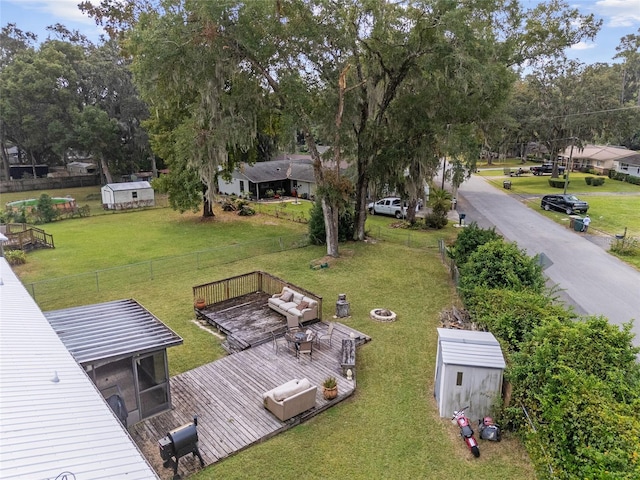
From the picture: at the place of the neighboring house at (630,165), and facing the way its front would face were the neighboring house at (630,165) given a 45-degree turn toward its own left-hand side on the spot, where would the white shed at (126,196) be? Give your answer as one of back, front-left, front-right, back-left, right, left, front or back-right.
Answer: front-right

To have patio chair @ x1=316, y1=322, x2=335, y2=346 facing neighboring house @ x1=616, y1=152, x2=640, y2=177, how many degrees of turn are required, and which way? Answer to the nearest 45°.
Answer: approximately 135° to its right

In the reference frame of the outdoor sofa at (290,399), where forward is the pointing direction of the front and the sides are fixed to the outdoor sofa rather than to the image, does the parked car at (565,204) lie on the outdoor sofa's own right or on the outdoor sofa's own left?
on the outdoor sofa's own right

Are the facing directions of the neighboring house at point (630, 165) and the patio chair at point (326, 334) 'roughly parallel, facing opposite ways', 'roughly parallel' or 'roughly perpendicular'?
roughly parallel

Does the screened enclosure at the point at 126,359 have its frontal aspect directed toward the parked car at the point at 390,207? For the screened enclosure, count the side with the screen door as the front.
no

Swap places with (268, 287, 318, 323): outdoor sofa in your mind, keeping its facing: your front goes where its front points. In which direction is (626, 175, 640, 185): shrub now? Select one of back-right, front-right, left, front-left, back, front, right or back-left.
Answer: back

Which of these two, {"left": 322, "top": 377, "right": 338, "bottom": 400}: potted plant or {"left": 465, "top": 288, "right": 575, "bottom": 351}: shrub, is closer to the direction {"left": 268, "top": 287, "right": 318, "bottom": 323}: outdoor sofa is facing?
the potted plant

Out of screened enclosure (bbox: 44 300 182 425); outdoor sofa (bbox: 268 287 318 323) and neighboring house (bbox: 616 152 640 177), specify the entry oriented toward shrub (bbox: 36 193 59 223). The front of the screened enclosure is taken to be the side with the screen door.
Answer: the neighboring house

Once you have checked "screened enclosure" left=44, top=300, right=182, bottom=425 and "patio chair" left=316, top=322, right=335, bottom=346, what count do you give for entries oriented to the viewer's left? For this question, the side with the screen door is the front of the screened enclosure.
1

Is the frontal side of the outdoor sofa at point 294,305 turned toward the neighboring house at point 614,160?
no

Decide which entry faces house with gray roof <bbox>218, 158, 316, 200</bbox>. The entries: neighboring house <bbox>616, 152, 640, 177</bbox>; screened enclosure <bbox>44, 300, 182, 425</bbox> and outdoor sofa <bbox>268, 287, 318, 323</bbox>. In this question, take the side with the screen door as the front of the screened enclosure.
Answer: the neighboring house

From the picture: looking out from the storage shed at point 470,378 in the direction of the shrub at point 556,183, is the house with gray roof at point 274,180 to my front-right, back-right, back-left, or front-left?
front-left

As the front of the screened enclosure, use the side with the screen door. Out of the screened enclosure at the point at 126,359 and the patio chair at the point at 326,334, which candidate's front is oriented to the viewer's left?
the patio chair

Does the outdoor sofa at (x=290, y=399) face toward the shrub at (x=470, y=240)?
no

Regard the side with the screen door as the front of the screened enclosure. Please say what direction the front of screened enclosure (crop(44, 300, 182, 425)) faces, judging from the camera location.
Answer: facing the viewer and to the right of the viewer

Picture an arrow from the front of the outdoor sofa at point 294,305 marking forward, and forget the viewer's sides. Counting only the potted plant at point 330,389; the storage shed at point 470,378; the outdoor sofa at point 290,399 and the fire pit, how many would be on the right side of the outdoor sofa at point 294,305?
0

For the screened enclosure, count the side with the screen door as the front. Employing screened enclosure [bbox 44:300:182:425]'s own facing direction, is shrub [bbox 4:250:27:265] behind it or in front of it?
behind

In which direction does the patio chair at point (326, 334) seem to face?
to the viewer's left

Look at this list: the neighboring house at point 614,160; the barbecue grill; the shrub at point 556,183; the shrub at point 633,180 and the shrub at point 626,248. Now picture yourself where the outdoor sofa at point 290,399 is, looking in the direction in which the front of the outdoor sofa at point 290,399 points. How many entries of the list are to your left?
1

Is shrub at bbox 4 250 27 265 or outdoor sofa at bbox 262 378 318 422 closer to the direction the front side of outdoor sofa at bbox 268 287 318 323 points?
the outdoor sofa
